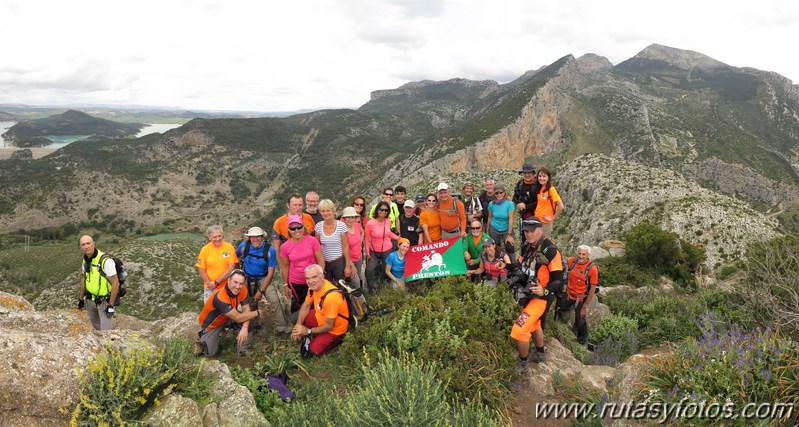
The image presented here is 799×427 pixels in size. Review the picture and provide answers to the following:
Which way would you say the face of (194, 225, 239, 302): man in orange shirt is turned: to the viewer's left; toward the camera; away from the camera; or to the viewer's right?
toward the camera

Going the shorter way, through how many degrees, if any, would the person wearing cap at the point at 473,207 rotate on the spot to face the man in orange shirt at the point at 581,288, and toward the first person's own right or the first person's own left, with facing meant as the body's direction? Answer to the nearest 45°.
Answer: approximately 45° to the first person's own left

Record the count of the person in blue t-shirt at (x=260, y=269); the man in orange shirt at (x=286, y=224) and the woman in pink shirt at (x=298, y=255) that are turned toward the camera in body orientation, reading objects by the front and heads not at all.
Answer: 3

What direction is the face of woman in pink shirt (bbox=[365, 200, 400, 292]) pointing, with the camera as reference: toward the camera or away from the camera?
toward the camera

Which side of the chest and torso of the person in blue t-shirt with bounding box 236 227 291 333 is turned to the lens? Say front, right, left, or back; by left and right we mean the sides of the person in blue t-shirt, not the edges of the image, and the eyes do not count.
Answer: front

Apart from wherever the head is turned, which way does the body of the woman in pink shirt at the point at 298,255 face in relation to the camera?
toward the camera

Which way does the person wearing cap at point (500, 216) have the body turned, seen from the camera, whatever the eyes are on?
toward the camera

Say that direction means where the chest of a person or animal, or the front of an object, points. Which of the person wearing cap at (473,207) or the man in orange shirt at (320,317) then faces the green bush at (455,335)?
the person wearing cap

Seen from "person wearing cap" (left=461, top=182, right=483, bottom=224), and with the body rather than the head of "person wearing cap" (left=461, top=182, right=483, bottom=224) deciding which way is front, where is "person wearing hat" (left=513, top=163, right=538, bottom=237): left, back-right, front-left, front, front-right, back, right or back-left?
left
